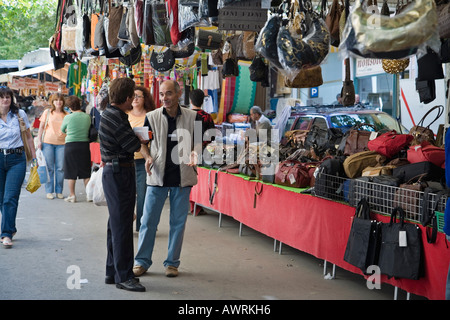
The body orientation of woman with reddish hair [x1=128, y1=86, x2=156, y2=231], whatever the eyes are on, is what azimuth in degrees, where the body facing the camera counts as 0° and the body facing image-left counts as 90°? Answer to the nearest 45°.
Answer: approximately 45°

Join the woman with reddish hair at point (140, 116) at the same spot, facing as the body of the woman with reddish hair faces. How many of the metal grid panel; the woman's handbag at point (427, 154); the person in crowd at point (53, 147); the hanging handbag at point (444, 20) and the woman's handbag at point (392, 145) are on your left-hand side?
4

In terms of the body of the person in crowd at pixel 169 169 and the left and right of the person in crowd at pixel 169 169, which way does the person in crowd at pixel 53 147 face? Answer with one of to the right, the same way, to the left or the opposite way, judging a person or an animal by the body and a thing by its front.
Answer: the same way

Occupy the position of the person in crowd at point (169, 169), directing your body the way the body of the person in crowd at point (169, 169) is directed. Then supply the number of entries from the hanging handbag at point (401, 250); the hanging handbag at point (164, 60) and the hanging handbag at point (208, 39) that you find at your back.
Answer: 2

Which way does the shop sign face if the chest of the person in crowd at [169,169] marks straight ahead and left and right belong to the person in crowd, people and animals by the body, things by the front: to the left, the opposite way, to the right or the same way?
the same way

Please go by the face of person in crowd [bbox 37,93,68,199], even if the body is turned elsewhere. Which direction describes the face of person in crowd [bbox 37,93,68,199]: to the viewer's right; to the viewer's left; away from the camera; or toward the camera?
toward the camera

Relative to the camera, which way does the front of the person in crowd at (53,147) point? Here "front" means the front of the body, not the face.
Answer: toward the camera

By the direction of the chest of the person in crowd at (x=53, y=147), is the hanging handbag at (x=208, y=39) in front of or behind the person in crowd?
in front

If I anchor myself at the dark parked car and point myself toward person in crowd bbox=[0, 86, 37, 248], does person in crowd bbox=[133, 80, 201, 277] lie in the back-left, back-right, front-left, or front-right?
front-left

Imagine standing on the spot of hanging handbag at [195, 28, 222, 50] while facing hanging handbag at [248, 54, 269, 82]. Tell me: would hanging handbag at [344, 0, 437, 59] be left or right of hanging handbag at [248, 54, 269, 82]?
right

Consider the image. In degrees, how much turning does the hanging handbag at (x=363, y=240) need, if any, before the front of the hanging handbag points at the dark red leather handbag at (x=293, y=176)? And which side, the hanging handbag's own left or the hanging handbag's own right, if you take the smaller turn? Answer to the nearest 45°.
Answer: approximately 90° to the hanging handbag's own right

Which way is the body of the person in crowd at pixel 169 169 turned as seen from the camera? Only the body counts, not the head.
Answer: toward the camera
